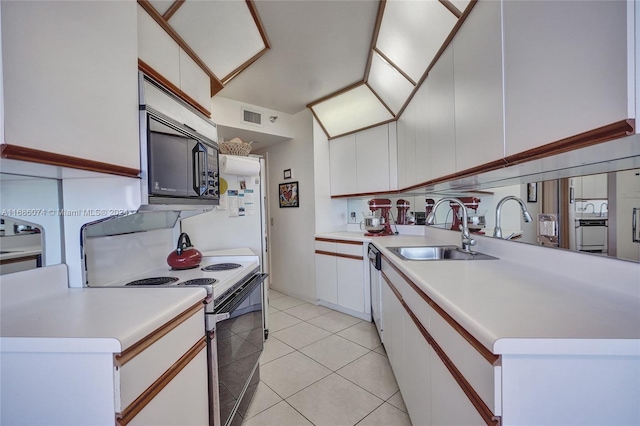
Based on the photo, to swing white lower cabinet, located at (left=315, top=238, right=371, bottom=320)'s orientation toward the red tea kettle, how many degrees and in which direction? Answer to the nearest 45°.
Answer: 0° — it already faces it

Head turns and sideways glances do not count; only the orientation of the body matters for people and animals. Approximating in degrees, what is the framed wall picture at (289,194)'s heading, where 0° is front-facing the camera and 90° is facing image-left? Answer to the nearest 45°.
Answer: approximately 45°

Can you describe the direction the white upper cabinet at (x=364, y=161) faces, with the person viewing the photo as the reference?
facing the viewer and to the left of the viewer

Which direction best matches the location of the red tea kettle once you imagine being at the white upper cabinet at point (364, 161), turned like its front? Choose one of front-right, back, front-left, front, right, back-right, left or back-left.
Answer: front

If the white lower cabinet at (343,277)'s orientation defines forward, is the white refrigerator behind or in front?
in front

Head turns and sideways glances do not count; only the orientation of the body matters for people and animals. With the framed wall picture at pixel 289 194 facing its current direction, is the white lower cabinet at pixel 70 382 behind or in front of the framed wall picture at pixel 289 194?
in front

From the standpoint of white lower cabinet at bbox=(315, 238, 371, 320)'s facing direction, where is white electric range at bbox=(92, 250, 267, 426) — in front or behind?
in front

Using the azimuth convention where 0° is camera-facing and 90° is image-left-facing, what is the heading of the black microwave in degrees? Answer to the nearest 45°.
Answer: approximately 315°

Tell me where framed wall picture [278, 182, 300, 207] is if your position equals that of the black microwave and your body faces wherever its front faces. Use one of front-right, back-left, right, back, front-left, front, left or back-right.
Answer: left

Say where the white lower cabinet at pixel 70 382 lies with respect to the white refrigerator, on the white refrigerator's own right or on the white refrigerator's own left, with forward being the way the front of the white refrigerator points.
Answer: on the white refrigerator's own right

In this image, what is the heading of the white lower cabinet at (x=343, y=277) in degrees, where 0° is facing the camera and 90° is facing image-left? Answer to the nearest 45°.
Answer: approximately 45°

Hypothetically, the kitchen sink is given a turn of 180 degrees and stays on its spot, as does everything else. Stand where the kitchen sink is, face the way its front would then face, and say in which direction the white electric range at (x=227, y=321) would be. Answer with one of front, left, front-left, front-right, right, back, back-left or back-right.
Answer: back

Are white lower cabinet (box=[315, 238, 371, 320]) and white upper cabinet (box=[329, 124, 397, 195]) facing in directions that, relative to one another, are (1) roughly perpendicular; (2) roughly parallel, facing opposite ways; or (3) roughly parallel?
roughly parallel
